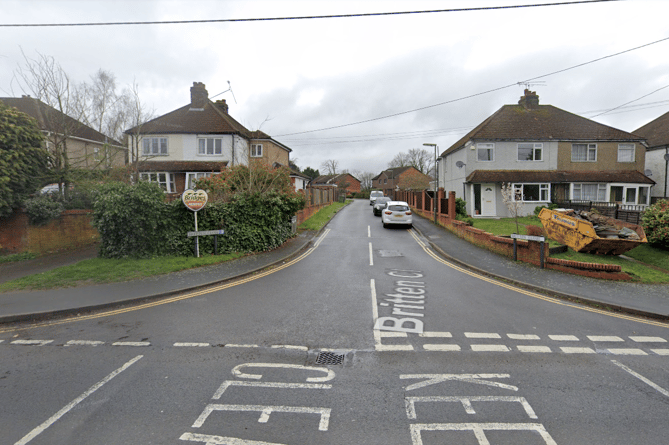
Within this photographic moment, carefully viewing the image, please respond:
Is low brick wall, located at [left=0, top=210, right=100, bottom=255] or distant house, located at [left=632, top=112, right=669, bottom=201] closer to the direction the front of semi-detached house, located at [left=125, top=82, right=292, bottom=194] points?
the low brick wall

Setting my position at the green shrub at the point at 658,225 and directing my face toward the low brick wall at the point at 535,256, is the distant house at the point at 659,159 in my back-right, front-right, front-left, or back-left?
back-right

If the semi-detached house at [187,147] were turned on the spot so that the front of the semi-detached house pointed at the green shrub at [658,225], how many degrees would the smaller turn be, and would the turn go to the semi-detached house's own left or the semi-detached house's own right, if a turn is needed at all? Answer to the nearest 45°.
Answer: approximately 45° to the semi-detached house's own left

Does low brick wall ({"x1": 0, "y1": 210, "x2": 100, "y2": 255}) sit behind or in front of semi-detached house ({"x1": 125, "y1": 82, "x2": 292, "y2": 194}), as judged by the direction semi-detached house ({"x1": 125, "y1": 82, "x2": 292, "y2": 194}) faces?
in front

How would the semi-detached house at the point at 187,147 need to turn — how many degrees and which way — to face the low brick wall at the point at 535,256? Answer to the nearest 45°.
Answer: approximately 45° to its left

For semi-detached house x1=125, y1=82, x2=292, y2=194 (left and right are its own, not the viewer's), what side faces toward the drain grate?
front

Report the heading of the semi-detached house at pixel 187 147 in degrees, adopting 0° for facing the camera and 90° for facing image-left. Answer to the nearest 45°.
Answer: approximately 0°

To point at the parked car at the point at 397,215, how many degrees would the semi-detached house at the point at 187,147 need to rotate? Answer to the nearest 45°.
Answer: approximately 45° to its left
